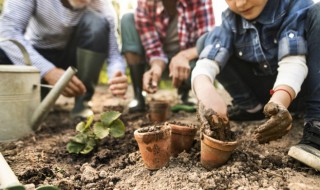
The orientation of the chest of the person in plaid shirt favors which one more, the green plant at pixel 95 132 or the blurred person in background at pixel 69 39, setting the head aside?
the green plant

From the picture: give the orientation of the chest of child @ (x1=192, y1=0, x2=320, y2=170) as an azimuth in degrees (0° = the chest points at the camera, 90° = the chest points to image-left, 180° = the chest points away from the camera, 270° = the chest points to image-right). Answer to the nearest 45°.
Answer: approximately 45°

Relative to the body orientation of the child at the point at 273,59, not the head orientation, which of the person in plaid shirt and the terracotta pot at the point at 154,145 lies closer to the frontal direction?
the terracotta pot

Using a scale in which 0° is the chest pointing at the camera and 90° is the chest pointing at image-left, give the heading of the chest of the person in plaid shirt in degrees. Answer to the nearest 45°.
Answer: approximately 0°

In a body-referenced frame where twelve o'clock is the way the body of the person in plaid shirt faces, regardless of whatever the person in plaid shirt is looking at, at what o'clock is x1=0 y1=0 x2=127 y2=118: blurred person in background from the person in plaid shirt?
The blurred person in background is roughly at 3 o'clock from the person in plaid shirt.
